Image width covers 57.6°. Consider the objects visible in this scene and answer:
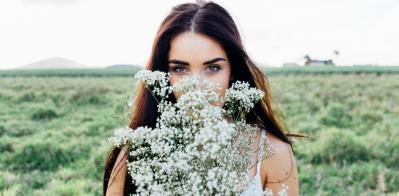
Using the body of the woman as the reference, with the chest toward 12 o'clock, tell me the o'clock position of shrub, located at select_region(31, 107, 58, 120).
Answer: The shrub is roughly at 5 o'clock from the woman.

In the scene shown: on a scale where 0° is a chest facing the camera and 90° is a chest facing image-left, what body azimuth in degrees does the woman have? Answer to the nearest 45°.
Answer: approximately 0°
